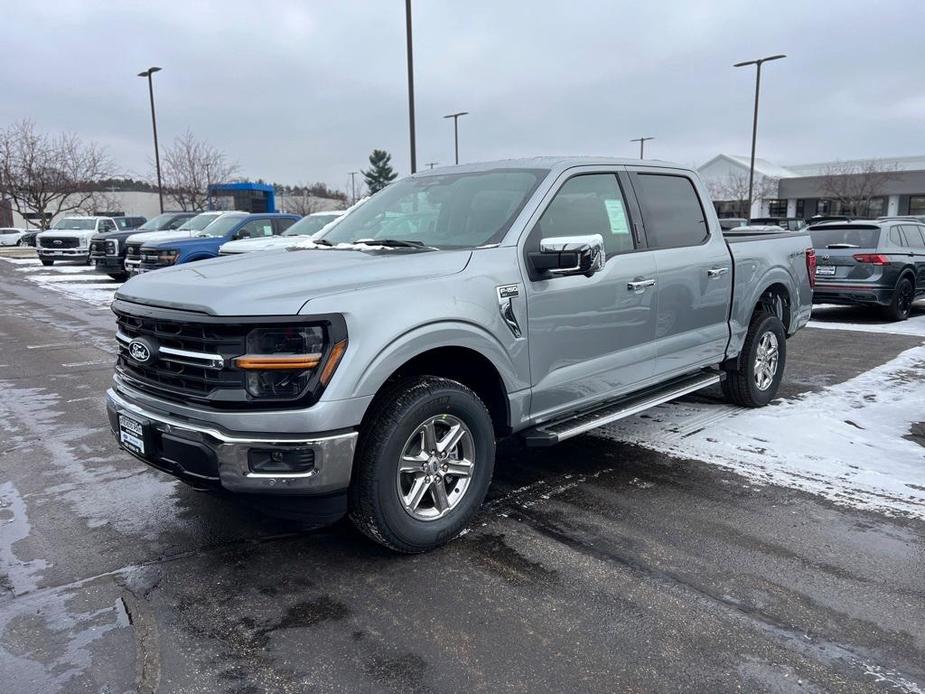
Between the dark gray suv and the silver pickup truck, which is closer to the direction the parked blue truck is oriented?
the silver pickup truck

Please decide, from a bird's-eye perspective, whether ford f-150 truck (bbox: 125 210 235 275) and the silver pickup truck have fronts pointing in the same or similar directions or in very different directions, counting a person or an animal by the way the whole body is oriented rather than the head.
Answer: same or similar directions

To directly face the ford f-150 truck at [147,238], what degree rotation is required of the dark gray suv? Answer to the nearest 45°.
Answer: approximately 135° to its left

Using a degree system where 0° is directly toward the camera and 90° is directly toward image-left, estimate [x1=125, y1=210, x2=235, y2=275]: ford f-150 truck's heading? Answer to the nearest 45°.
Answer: approximately 45°

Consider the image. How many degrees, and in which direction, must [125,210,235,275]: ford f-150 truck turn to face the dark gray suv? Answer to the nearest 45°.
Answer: approximately 90° to its left

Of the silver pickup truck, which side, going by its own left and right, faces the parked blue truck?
right

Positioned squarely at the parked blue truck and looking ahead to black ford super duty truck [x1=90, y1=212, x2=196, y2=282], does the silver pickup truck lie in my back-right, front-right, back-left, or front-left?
back-left

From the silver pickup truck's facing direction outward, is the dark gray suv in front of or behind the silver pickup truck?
behind

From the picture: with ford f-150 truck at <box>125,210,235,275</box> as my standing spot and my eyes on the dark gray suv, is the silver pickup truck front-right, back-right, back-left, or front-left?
front-right

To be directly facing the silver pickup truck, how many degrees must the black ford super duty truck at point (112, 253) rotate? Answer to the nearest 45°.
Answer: approximately 45° to its left
